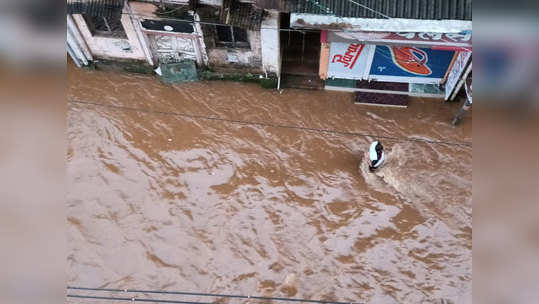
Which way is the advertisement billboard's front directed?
toward the camera

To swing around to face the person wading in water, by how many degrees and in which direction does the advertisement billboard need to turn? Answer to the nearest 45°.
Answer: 0° — it already faces them

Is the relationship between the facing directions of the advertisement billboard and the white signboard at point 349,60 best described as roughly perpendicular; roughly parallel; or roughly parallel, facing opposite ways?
roughly parallel

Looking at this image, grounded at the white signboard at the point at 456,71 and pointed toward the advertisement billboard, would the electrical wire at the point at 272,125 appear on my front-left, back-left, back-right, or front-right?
front-left

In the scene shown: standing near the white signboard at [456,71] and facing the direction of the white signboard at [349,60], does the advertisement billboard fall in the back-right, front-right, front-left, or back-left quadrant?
front-right

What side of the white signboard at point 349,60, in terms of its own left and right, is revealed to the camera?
front

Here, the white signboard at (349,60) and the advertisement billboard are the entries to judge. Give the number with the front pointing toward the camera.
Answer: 2

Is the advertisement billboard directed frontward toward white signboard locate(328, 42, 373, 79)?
no
